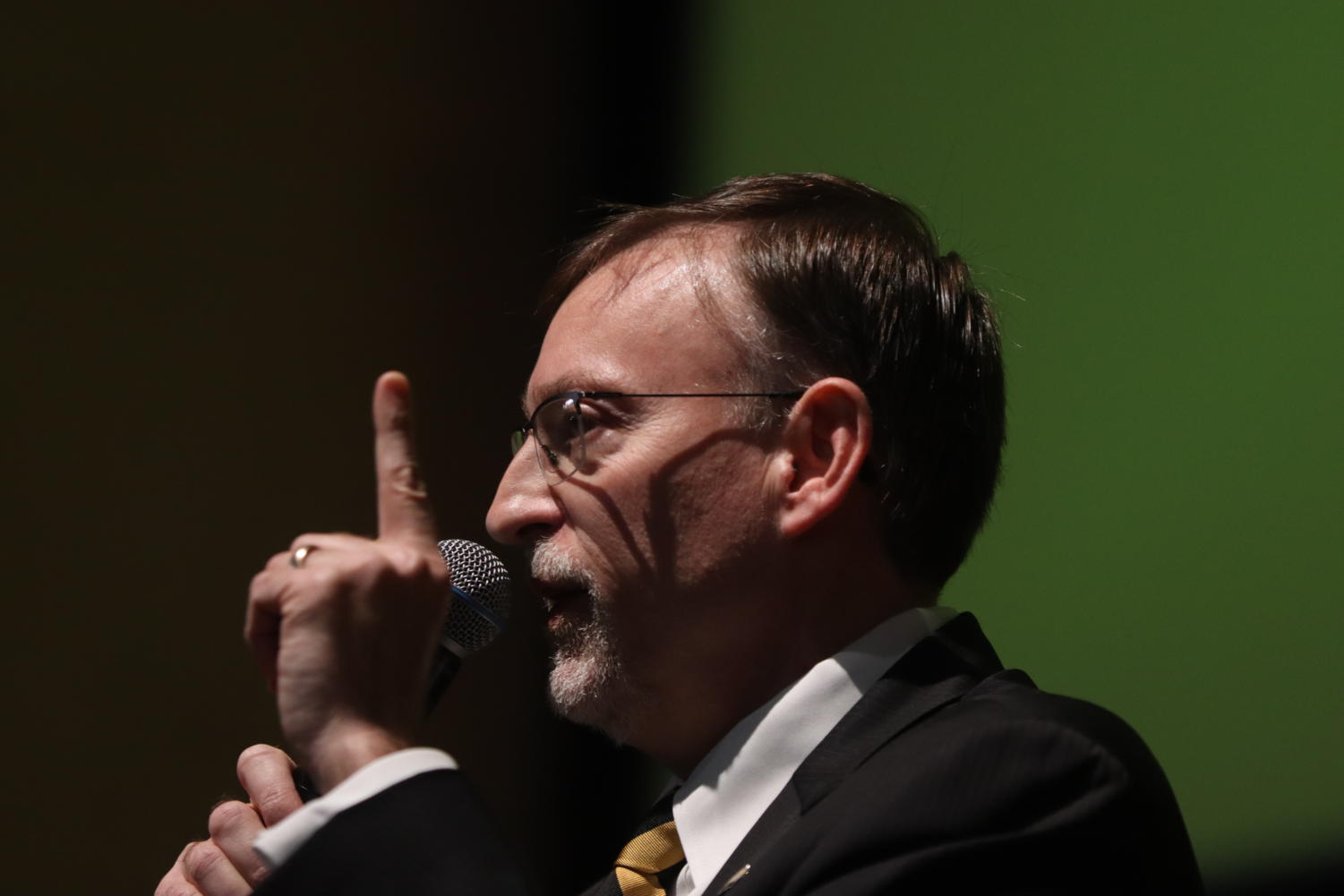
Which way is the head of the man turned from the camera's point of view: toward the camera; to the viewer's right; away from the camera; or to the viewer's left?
to the viewer's left

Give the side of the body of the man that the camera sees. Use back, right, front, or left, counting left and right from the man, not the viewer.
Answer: left
